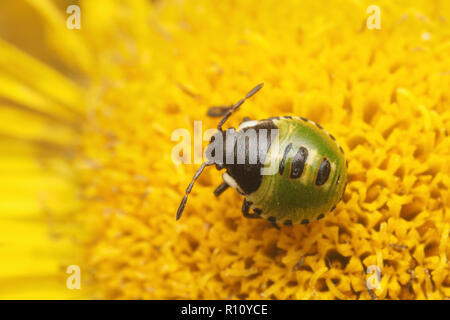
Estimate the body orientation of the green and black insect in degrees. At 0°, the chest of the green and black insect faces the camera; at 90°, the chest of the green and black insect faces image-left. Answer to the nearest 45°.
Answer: approximately 90°
